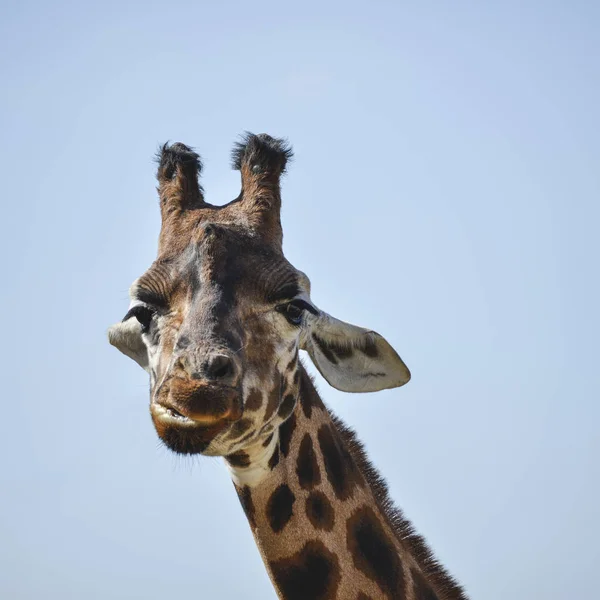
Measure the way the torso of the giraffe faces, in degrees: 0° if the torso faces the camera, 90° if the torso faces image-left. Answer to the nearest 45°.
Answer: approximately 45°
